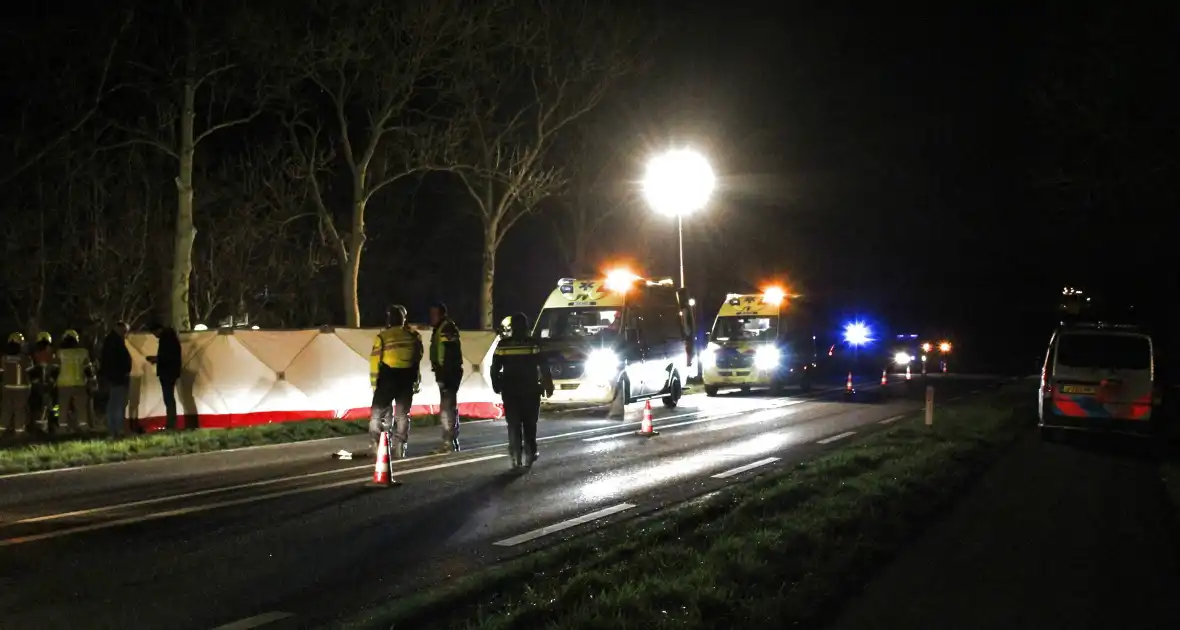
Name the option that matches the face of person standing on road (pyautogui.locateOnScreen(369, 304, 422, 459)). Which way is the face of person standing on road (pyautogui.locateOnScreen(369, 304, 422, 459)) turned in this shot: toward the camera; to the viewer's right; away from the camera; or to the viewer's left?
away from the camera

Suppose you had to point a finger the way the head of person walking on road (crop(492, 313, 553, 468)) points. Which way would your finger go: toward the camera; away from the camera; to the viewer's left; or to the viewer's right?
away from the camera

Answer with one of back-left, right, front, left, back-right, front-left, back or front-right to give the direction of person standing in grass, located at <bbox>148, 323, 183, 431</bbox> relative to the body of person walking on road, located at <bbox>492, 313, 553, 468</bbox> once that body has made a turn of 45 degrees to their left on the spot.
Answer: front

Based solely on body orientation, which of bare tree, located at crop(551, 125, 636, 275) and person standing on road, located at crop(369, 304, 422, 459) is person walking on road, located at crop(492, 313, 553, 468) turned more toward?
the bare tree

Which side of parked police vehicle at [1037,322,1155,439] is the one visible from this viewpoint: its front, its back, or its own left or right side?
back

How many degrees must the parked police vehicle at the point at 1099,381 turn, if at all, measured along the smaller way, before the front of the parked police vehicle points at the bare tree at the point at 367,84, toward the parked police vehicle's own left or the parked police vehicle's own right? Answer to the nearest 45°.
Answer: approximately 90° to the parked police vehicle's own left

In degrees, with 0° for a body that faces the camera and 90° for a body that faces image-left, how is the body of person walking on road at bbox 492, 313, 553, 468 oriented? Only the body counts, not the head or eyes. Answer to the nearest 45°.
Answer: approximately 180°

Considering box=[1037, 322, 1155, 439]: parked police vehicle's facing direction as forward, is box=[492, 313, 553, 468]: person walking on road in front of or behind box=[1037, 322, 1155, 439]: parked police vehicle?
behind

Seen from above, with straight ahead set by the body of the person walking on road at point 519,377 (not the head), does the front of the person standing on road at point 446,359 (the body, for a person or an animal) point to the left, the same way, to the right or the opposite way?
to the left

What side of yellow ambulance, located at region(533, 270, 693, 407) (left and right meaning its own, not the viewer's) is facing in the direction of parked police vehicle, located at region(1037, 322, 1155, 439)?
left

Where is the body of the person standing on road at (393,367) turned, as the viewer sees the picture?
away from the camera
